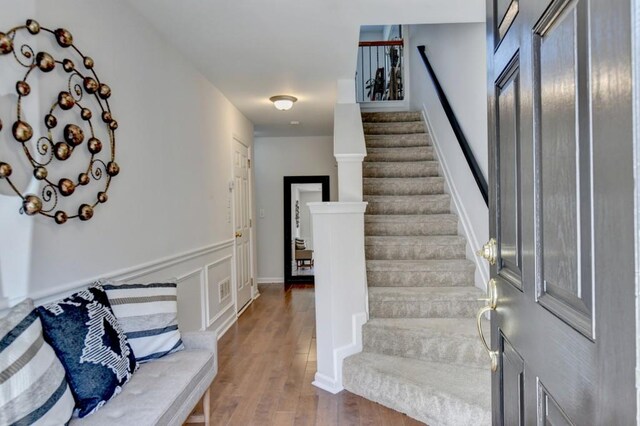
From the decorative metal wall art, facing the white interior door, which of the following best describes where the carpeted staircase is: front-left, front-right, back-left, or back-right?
front-right

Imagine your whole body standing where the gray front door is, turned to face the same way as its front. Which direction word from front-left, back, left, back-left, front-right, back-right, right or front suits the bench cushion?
front-right

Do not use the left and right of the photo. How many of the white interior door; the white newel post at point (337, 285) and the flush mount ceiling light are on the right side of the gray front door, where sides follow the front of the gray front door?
3

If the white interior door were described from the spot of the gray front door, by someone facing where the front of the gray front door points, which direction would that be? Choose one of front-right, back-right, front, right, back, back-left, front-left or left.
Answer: right

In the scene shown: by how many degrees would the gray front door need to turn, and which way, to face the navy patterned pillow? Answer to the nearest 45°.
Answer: approximately 45° to its right

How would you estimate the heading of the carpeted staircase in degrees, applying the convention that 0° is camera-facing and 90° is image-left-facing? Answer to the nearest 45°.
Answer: approximately 0°

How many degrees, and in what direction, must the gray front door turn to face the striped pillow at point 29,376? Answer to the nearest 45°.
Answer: approximately 45° to its right

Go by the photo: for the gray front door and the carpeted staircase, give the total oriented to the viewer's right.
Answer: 0

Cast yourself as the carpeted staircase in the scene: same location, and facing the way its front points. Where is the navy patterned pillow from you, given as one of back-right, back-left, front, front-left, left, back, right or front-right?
front-right

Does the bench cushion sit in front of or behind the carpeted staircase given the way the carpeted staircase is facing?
in front

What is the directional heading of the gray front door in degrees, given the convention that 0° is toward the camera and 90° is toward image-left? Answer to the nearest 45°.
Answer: approximately 45°
